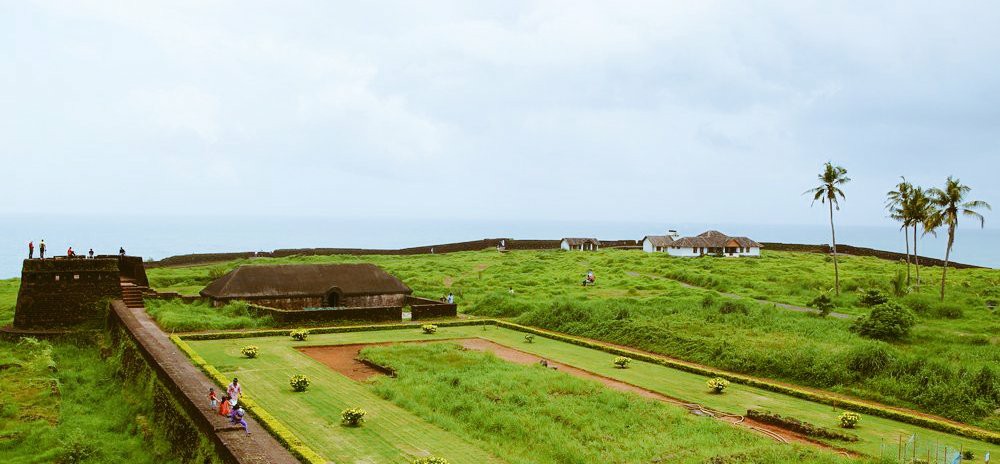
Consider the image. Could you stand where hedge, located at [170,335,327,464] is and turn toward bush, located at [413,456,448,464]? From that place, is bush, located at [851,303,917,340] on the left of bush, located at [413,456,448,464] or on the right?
left

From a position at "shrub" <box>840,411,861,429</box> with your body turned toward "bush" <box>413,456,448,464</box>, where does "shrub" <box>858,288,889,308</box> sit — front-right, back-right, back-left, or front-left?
back-right
